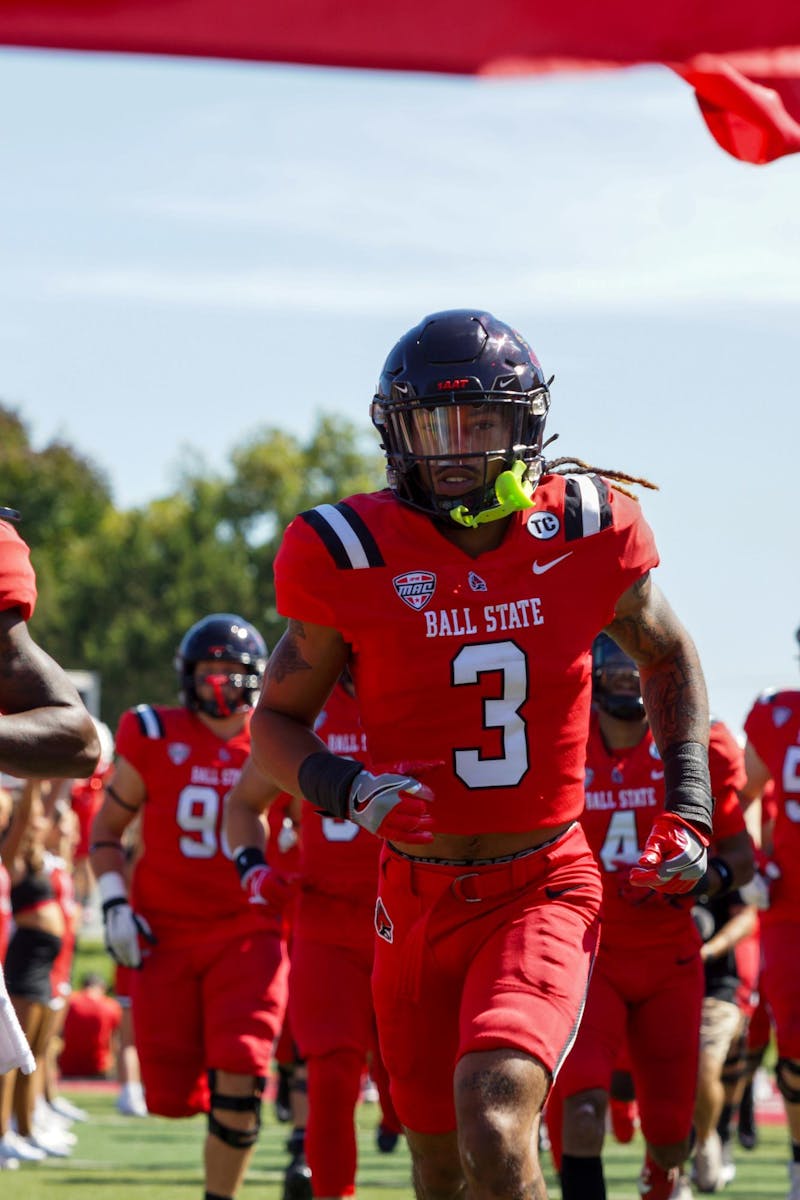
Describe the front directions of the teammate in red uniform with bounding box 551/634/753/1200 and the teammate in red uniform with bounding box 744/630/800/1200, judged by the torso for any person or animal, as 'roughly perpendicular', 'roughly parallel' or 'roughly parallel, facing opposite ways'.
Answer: roughly parallel

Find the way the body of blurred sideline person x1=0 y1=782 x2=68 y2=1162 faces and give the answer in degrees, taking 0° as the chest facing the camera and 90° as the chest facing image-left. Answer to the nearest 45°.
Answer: approximately 270°

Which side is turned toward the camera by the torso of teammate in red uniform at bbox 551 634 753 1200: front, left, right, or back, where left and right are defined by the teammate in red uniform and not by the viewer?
front

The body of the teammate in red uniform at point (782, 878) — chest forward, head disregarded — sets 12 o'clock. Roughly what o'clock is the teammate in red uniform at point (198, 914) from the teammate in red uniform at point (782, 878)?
the teammate in red uniform at point (198, 914) is roughly at 2 o'clock from the teammate in red uniform at point (782, 878).

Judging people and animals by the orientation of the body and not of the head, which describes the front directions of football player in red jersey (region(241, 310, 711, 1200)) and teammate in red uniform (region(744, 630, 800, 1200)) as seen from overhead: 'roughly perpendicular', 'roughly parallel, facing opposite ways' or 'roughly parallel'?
roughly parallel

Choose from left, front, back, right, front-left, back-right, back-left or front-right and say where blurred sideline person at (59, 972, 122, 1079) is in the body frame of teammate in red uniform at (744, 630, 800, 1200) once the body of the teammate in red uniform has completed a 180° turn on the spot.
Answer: front-left

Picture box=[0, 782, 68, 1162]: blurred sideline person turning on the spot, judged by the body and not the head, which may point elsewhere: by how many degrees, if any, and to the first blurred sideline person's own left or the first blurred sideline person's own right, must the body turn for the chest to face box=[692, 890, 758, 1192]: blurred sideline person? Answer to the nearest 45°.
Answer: approximately 45° to the first blurred sideline person's own right

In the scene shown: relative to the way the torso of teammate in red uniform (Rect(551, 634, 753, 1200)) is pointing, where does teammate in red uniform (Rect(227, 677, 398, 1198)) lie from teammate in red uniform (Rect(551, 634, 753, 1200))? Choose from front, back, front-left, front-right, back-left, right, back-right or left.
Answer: right

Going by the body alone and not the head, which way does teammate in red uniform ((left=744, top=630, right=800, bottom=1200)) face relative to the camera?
toward the camera

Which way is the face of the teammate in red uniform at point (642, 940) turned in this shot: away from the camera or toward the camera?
toward the camera

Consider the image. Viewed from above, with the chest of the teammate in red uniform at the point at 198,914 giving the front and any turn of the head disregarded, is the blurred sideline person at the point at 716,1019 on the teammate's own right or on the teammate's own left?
on the teammate's own left

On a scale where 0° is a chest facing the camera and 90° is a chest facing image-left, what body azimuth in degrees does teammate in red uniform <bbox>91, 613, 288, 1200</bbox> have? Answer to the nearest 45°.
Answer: approximately 0°
